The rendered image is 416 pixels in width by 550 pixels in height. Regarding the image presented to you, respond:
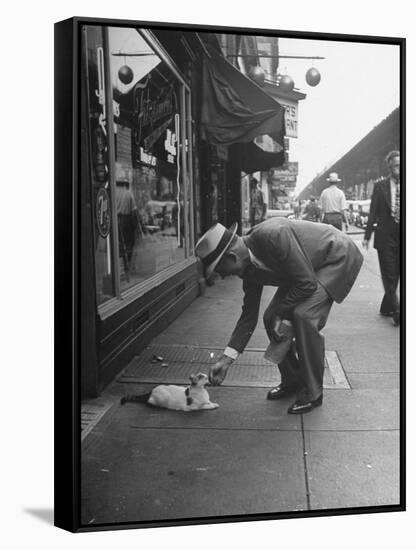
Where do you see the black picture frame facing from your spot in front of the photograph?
facing the viewer and to the right of the viewer
